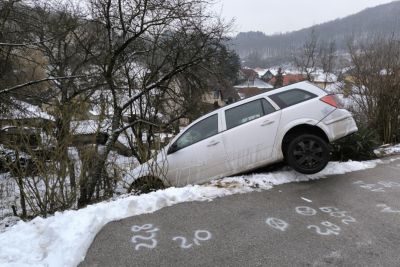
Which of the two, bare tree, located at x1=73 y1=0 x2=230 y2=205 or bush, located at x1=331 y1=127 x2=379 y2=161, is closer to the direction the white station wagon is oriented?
the bare tree

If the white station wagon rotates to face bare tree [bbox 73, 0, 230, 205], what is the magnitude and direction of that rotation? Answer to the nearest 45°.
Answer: approximately 45° to its right

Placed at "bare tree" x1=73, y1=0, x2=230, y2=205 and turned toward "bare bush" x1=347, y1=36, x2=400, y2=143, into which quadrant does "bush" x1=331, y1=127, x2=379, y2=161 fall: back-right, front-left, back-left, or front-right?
front-right

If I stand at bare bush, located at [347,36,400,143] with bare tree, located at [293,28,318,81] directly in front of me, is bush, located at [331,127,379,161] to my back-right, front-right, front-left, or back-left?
back-left

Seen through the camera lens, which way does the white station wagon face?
facing to the left of the viewer

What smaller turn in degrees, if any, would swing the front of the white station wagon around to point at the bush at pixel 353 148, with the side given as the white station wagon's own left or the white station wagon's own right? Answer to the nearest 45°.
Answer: approximately 135° to the white station wagon's own right

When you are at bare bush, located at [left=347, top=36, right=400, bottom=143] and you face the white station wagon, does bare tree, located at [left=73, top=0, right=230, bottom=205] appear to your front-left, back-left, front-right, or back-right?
front-right

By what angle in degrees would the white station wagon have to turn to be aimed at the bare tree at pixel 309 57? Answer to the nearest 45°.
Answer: approximately 90° to its right

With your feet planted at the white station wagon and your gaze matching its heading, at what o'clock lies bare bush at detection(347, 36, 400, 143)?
The bare bush is roughly at 4 o'clock from the white station wagon.
